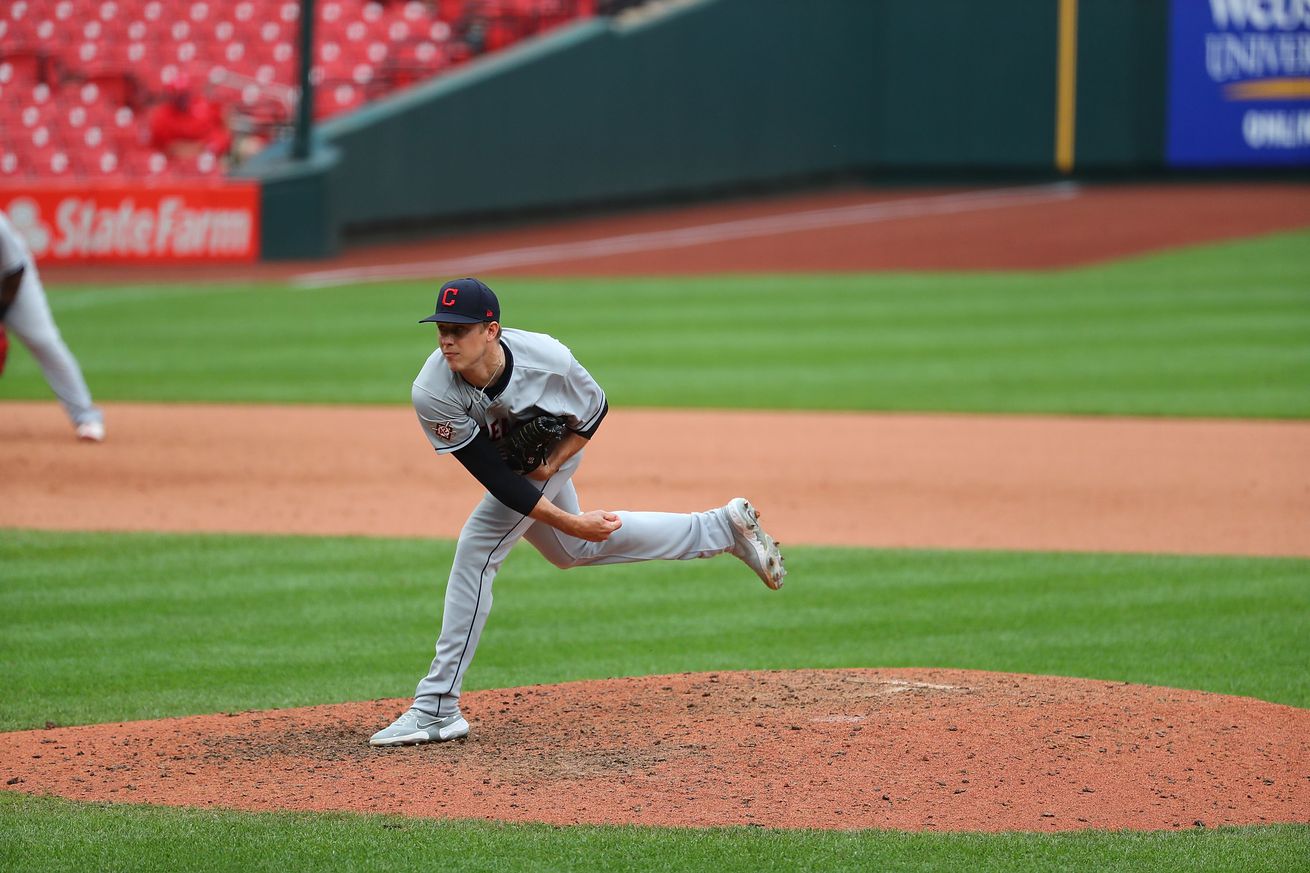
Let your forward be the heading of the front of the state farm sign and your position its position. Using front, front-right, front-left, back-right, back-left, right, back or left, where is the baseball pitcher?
front

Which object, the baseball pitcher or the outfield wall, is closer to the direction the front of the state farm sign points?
the baseball pitcher

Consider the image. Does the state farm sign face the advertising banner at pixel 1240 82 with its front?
no

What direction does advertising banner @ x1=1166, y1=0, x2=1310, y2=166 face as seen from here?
toward the camera

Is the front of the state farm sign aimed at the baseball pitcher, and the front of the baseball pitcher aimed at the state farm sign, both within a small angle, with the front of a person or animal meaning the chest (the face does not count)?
no

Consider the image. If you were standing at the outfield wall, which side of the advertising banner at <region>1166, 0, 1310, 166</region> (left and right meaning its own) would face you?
right

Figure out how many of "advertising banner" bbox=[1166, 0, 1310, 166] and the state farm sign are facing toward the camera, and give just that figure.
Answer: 2

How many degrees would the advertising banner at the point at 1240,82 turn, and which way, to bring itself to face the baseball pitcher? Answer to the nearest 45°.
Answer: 0° — it already faces them

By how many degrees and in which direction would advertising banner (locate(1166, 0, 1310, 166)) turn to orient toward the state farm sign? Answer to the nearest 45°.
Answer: approximately 45° to its right

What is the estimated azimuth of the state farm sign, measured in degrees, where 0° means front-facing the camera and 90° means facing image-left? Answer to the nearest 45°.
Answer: approximately 0°

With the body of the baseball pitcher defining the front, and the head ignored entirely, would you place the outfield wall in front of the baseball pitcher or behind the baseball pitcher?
behind

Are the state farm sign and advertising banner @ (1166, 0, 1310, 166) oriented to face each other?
no

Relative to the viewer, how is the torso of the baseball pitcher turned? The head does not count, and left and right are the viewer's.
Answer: facing the viewer and to the left of the viewer
